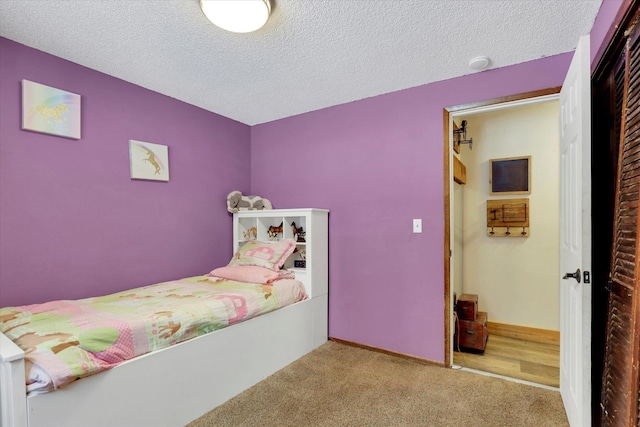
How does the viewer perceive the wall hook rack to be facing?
facing the viewer

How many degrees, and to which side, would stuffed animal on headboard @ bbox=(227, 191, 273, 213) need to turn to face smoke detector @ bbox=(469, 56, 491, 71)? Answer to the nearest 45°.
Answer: approximately 135° to its left

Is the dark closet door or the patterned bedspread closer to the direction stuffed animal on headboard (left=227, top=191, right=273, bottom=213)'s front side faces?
the patterned bedspread

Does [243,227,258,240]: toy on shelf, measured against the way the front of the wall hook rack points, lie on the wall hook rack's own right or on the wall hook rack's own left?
on the wall hook rack's own right

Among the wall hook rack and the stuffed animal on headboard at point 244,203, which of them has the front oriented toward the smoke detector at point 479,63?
the wall hook rack
